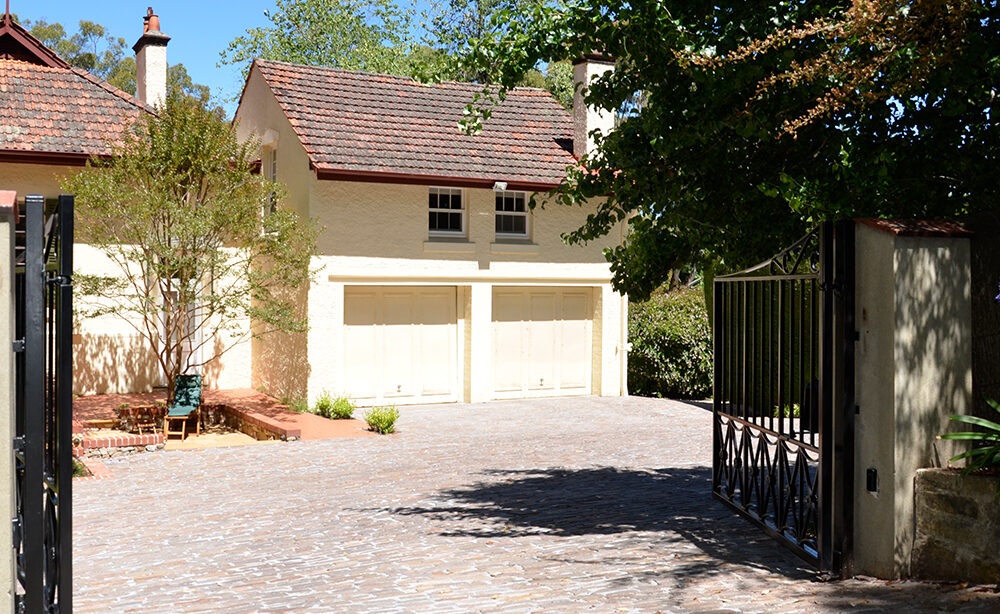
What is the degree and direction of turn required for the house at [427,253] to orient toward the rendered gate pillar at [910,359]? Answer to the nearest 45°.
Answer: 0° — it already faces it

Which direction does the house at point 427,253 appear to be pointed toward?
toward the camera

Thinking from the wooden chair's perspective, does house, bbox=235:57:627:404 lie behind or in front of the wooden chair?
behind

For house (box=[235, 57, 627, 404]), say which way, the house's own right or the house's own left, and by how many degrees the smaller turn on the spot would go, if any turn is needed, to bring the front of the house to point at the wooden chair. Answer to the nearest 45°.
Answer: approximately 45° to the house's own right

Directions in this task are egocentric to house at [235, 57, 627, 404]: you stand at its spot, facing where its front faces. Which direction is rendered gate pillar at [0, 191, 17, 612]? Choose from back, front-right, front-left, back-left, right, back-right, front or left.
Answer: front

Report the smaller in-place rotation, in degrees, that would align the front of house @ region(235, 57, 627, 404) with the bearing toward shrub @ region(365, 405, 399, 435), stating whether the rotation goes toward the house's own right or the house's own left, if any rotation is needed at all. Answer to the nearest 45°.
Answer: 0° — it already faces it

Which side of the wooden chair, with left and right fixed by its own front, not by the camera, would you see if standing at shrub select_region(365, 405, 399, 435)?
left

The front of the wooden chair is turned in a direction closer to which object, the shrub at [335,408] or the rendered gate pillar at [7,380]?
the rendered gate pillar

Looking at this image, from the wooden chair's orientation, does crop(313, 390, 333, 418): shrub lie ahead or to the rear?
to the rear

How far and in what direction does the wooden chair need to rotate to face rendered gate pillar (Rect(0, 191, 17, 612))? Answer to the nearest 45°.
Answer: approximately 45° to its left

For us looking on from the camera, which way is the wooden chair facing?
facing the viewer and to the left of the viewer

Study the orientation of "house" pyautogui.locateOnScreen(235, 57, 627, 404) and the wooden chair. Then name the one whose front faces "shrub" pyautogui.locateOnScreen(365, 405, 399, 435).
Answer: the house

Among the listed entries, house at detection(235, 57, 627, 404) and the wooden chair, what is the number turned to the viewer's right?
0
